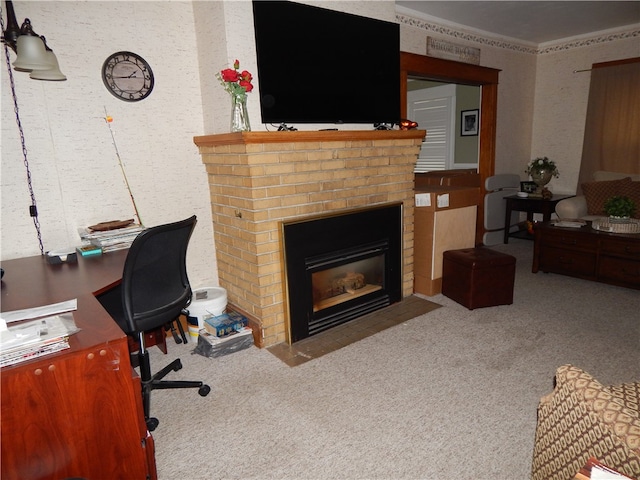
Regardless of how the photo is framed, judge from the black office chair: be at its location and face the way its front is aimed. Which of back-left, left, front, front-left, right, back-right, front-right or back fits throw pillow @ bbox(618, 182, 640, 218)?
back-right

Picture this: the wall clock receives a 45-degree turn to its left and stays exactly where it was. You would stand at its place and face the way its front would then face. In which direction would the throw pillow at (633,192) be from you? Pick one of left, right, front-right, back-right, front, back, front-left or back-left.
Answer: front-left

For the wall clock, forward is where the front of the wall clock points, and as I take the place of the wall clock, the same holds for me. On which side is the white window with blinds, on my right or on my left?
on my left

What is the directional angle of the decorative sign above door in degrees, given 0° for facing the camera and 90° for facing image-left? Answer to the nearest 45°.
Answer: approximately 315°

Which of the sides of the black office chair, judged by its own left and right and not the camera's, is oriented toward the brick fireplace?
right

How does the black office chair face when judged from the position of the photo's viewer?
facing away from the viewer and to the left of the viewer

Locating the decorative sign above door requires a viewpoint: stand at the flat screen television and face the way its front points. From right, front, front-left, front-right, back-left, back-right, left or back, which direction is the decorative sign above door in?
left

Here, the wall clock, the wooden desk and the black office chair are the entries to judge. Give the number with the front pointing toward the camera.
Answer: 1

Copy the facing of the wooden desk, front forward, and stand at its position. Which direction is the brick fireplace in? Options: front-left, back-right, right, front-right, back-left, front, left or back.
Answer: front-left
